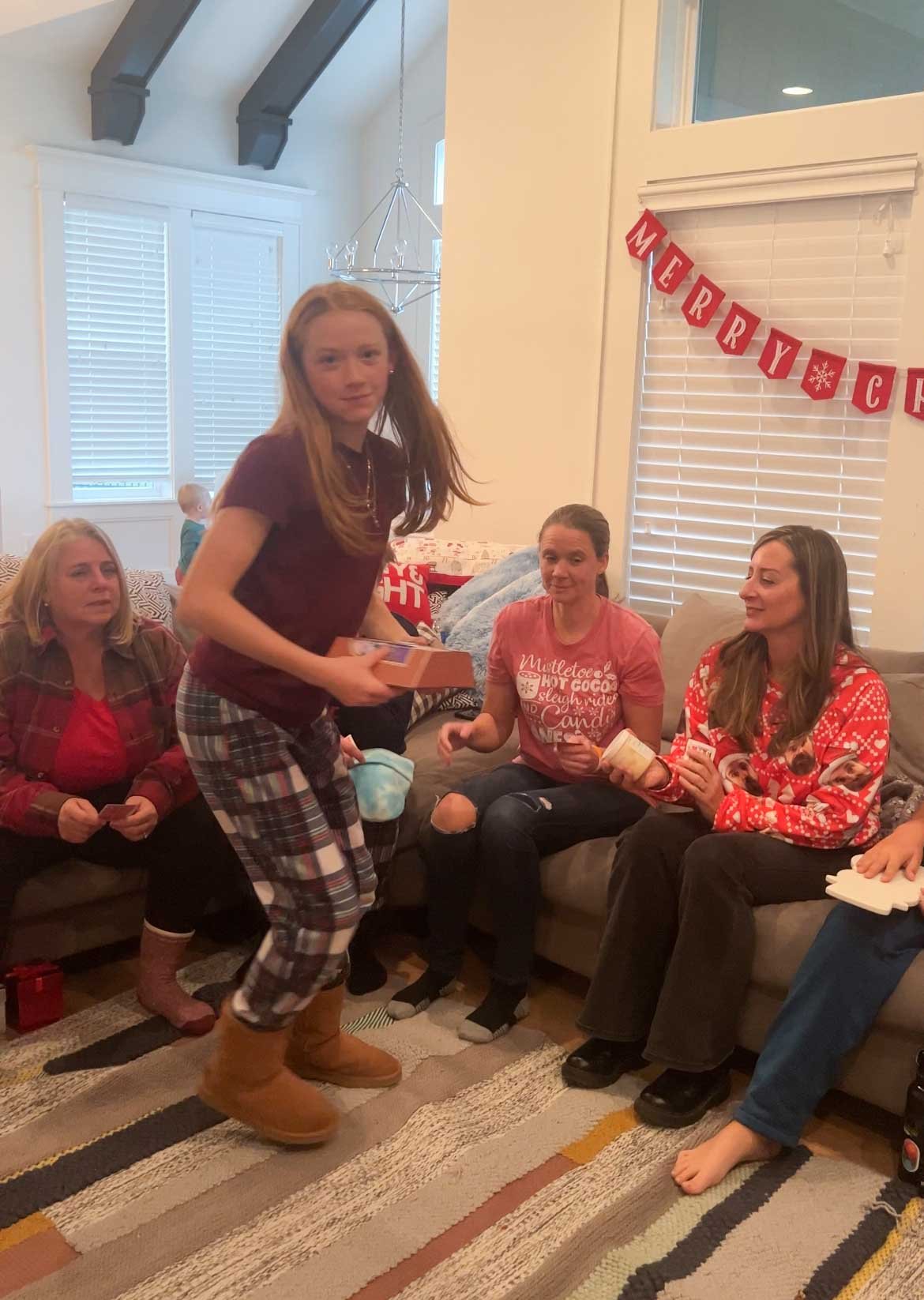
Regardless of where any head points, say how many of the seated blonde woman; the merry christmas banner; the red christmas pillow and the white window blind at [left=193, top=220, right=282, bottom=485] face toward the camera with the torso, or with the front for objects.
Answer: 4

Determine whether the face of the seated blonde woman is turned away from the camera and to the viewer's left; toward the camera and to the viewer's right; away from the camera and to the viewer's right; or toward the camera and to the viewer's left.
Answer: toward the camera and to the viewer's right

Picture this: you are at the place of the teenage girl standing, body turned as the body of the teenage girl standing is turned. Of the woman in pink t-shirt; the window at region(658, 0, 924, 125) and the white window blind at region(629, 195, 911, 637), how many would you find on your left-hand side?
3

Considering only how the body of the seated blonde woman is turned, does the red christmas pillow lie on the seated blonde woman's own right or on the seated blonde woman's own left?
on the seated blonde woman's own left

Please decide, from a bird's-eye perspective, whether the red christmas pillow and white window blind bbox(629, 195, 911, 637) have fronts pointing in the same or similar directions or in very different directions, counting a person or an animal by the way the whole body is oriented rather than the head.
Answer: same or similar directions

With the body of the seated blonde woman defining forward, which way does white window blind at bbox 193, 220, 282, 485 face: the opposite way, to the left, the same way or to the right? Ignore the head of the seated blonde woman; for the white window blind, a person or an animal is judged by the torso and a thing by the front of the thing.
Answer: the same way

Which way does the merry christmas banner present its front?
toward the camera

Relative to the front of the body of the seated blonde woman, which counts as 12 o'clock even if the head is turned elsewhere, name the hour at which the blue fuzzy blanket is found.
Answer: The blue fuzzy blanket is roughly at 8 o'clock from the seated blonde woman.

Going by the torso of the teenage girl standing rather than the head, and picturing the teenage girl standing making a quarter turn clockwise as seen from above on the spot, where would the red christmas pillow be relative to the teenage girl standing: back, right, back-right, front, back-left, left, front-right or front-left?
back-right

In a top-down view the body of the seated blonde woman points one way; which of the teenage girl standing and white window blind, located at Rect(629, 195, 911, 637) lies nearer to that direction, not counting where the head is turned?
the teenage girl standing

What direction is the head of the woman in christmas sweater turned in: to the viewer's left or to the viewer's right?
to the viewer's left

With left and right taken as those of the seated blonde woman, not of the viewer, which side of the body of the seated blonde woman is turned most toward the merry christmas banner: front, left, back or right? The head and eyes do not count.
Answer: left

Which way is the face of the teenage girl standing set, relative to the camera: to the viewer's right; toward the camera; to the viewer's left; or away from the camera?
toward the camera

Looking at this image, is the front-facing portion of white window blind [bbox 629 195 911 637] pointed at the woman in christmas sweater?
yes

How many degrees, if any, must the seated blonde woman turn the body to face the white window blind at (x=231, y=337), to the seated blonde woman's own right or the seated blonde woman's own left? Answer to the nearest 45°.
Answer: approximately 180°

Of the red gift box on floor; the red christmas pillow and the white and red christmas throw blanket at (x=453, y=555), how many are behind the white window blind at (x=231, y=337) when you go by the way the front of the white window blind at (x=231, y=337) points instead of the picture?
0

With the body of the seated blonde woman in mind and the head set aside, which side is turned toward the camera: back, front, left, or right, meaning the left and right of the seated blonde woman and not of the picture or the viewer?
front

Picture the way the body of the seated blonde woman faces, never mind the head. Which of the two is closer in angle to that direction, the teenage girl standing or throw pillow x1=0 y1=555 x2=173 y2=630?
the teenage girl standing
